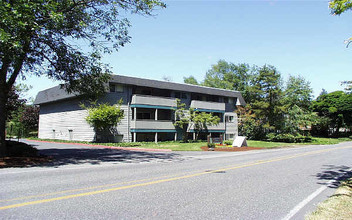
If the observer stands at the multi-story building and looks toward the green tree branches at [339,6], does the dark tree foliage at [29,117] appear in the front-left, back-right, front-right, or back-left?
back-right

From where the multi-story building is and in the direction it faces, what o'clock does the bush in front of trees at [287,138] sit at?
The bush in front of trees is roughly at 10 o'clock from the multi-story building.

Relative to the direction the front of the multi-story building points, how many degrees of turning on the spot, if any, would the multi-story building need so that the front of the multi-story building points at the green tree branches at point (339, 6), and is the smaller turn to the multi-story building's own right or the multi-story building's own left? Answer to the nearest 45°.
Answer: approximately 45° to the multi-story building's own right

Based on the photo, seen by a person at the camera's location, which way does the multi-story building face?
facing the viewer and to the right of the viewer

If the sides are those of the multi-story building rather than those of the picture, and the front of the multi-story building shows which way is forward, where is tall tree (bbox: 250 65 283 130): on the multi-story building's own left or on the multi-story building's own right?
on the multi-story building's own left

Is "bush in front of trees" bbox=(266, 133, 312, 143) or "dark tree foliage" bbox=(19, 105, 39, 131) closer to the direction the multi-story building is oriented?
the bush in front of trees

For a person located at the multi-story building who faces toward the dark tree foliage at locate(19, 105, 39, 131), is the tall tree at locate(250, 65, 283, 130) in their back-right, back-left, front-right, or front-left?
back-right
